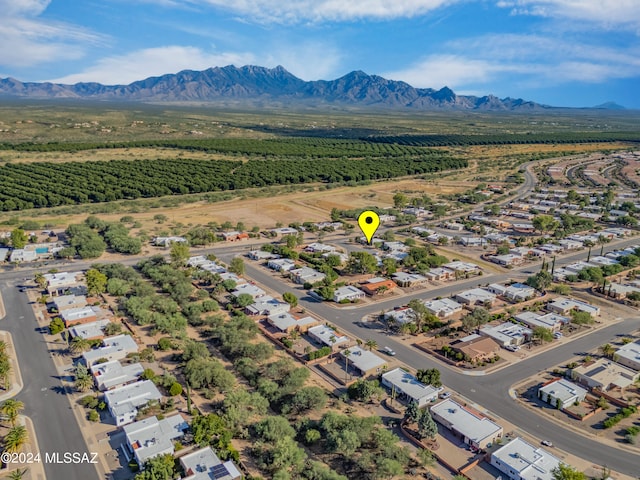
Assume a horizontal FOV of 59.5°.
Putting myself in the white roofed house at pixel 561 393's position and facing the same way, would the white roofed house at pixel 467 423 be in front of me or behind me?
in front

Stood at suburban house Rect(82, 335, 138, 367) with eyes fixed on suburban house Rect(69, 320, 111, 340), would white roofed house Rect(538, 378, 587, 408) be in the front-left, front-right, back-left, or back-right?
back-right

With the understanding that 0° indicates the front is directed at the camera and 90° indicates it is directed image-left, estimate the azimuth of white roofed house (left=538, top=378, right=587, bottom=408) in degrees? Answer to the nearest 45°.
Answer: approximately 45°

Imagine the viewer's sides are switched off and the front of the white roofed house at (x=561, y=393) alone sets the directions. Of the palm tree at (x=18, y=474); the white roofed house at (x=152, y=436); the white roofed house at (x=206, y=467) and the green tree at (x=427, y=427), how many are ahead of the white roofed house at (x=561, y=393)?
4

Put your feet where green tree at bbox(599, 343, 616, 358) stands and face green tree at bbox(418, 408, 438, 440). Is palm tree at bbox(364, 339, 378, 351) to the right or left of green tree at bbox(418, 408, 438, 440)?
right

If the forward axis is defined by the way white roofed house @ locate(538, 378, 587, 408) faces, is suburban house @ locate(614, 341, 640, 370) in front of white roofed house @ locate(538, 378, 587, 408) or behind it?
behind

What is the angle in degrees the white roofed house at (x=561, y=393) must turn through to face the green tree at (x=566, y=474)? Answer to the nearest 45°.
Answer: approximately 45° to its left

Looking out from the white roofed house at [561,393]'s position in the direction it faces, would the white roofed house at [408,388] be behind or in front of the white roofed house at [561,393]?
in front
